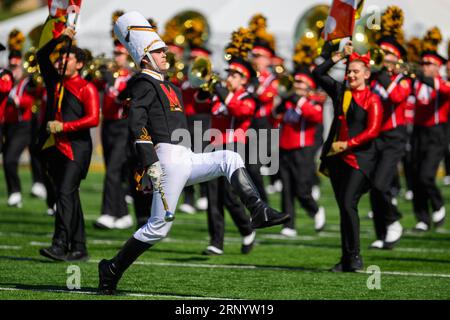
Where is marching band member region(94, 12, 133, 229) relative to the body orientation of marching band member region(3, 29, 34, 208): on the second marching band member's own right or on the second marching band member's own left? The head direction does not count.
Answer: on the second marching band member's own left

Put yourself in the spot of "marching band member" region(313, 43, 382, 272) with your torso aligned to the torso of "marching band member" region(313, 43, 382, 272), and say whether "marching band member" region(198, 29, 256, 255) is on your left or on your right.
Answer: on your right

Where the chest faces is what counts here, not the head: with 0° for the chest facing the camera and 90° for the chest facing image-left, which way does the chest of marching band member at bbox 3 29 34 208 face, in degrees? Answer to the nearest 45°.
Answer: approximately 45°

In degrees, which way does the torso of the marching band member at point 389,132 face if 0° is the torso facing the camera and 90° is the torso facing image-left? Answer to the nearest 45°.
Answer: approximately 45°

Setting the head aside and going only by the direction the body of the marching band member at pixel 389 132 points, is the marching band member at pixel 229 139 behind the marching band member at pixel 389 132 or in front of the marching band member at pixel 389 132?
in front

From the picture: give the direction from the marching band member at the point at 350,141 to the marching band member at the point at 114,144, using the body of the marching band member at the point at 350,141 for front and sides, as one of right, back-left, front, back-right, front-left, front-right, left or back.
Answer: right

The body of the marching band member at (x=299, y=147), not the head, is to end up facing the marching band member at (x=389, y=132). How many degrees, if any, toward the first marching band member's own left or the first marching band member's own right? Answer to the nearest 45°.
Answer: approximately 90° to the first marching band member's own left
